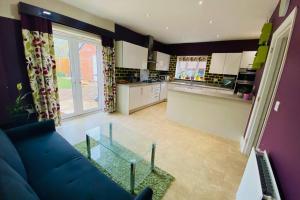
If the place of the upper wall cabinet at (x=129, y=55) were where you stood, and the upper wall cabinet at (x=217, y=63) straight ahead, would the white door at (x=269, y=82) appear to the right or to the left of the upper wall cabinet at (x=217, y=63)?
right

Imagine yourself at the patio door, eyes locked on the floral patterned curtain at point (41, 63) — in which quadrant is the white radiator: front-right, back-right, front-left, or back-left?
front-left

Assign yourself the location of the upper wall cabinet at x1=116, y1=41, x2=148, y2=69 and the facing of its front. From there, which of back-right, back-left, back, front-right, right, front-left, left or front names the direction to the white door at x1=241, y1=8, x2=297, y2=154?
front

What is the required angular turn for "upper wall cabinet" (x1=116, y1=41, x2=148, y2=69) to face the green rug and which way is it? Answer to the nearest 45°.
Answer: approximately 45° to its right

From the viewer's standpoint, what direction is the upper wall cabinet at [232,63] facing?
toward the camera

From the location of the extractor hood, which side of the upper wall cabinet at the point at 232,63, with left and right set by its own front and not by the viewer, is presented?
right

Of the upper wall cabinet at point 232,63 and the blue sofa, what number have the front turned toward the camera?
1

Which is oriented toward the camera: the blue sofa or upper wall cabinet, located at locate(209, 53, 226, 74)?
the upper wall cabinet

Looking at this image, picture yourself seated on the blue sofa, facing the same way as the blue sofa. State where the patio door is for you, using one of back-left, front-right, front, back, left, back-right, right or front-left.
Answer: front-left

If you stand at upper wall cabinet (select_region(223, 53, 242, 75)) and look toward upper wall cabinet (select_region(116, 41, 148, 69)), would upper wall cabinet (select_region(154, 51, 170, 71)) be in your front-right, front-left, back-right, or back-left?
front-right

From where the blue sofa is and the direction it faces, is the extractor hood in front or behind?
in front

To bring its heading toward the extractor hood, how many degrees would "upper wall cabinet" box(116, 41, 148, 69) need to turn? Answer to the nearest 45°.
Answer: approximately 90° to its left

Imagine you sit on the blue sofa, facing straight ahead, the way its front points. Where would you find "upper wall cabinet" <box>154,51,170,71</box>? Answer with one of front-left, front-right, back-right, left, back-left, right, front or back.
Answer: front

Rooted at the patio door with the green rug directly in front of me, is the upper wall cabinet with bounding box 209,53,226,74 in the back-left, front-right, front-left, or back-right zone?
front-left

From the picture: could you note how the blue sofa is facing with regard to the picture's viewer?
facing away from the viewer and to the right of the viewer

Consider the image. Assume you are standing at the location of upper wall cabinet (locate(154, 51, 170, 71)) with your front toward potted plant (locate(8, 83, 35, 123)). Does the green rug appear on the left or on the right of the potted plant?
left

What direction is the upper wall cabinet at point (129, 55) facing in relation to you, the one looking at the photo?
facing the viewer and to the right of the viewer

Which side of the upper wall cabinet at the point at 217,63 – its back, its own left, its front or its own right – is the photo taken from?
front
